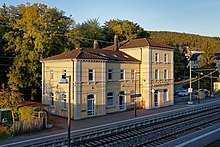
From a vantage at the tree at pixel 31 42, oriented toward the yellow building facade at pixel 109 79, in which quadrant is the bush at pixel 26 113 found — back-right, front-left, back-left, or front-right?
front-right

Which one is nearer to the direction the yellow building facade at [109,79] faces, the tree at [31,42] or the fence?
the fence

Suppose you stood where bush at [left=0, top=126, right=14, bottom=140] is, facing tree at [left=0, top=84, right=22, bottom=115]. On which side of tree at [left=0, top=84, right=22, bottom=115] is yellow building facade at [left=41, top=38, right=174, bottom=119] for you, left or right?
right

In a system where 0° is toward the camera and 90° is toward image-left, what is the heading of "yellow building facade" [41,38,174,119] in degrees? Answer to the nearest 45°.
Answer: approximately 315°

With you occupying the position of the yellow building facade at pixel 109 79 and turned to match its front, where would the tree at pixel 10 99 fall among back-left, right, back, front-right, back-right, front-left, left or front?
right

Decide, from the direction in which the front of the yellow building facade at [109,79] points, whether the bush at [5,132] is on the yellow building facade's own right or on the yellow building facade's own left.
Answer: on the yellow building facade's own right

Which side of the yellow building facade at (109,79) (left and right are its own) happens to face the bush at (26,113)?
right

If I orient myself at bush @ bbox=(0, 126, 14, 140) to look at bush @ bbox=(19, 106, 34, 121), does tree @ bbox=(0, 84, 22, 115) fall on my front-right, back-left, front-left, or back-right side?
front-left

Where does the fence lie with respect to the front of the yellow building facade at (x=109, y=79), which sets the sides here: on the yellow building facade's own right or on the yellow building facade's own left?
on the yellow building facade's own right

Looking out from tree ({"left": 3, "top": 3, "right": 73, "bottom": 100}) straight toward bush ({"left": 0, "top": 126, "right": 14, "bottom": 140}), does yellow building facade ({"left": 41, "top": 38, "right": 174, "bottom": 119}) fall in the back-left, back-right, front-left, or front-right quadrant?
front-left
